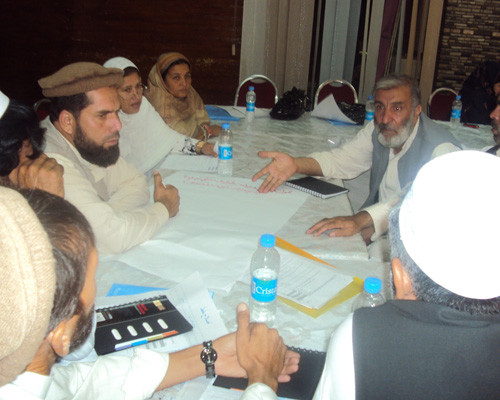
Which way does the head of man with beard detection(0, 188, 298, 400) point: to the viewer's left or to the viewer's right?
to the viewer's right

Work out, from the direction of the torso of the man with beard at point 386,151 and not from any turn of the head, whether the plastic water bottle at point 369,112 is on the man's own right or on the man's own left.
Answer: on the man's own right

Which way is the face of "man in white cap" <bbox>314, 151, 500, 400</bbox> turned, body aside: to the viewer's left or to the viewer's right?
to the viewer's left

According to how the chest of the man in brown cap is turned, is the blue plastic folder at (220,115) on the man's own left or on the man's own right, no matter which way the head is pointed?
on the man's own left

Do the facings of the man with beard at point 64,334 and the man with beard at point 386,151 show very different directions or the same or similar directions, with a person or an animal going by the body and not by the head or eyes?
very different directions

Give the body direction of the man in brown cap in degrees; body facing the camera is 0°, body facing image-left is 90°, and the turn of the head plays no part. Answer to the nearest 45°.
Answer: approximately 315°
